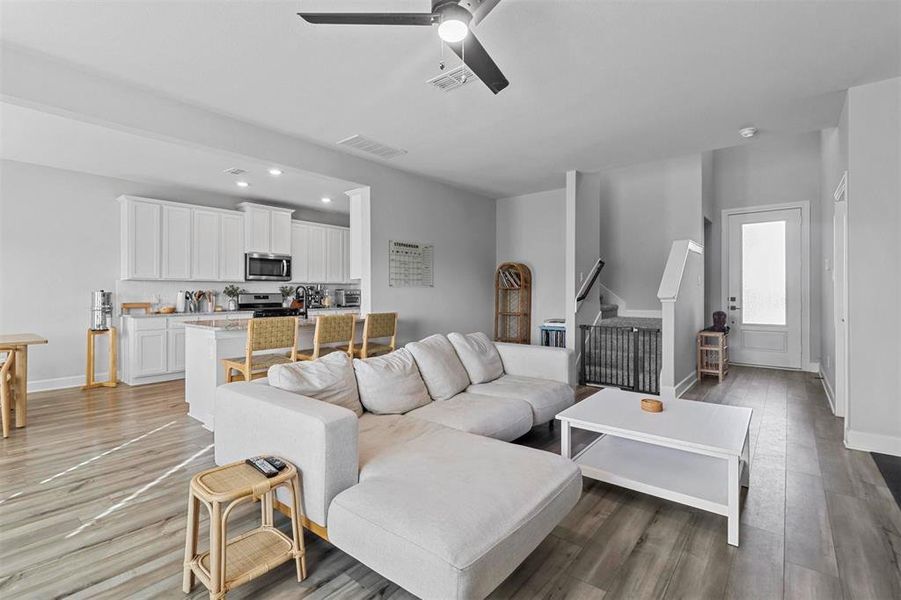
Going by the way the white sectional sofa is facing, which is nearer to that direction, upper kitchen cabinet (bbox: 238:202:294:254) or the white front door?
the white front door

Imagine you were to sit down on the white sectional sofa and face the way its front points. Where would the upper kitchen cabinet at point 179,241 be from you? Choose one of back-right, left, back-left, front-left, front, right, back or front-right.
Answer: back

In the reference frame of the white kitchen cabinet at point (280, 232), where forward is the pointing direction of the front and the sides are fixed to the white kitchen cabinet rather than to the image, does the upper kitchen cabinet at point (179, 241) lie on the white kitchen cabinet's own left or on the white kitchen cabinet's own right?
on the white kitchen cabinet's own right

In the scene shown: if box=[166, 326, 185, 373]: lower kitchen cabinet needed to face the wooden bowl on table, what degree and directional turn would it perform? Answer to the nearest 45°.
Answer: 0° — it already faces it

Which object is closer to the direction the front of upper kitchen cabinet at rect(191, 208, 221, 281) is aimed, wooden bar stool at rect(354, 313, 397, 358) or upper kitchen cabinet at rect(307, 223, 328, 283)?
the wooden bar stool

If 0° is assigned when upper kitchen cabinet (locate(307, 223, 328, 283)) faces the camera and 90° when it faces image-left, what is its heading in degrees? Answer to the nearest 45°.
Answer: approximately 315°
